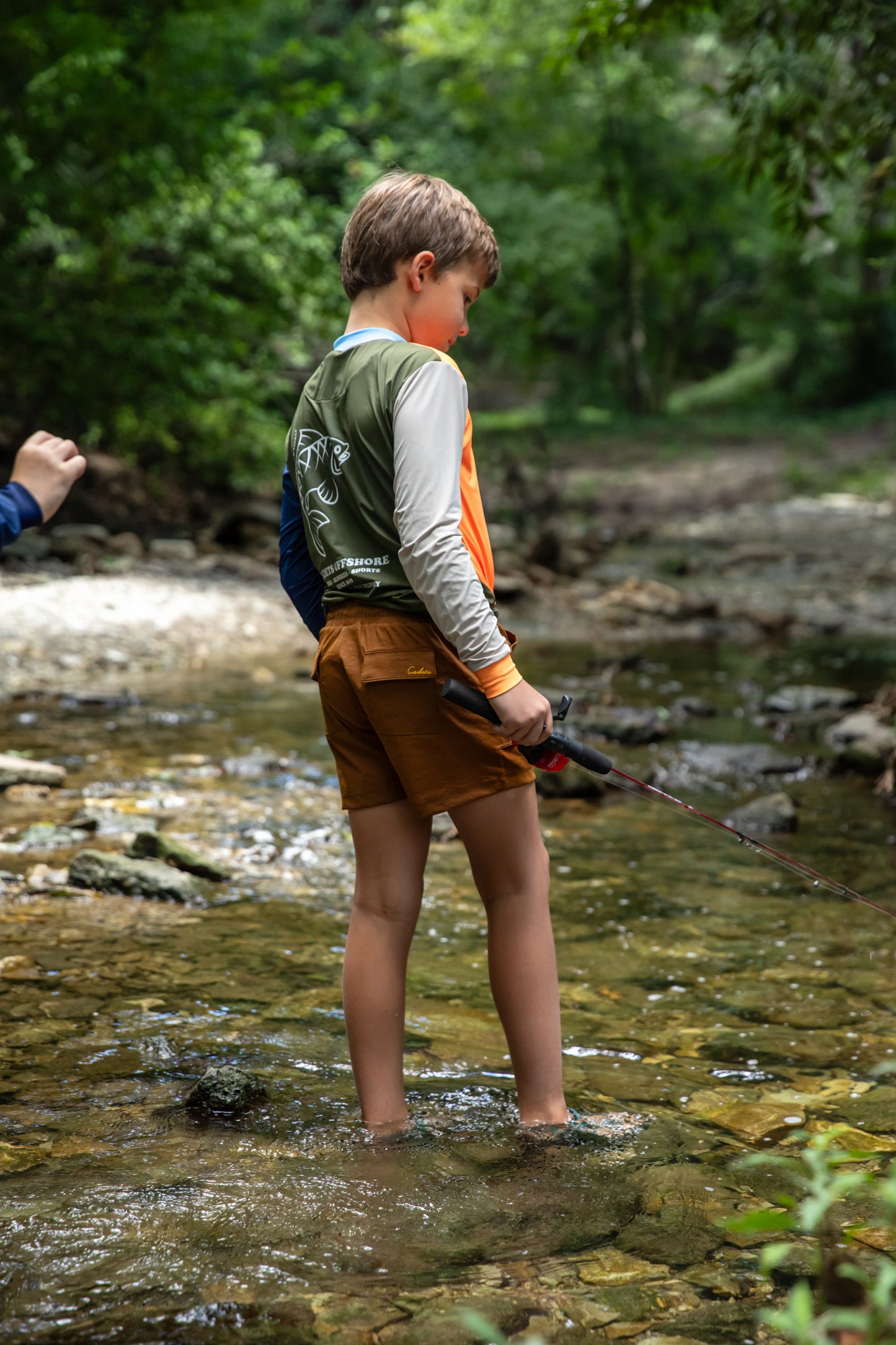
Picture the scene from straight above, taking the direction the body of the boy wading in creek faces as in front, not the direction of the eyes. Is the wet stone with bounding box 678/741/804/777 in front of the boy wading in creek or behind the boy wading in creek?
in front

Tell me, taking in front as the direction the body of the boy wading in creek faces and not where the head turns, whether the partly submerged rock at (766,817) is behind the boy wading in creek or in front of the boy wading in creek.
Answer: in front

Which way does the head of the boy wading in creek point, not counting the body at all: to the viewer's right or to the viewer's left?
to the viewer's right

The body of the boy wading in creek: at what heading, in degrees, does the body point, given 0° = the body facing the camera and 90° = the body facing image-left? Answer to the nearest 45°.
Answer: approximately 225°

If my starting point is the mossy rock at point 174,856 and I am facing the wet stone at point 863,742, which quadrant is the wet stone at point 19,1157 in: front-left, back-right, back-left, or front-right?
back-right

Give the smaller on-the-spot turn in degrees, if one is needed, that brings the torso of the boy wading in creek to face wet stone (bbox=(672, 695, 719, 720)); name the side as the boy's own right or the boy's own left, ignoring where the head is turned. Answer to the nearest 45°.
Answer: approximately 45° to the boy's own left
